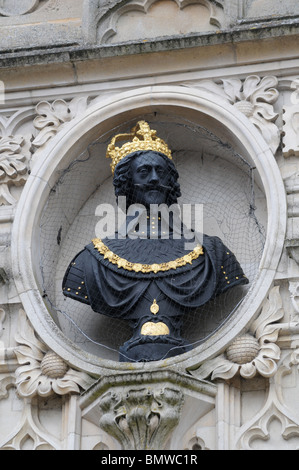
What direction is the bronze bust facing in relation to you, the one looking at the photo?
facing the viewer
